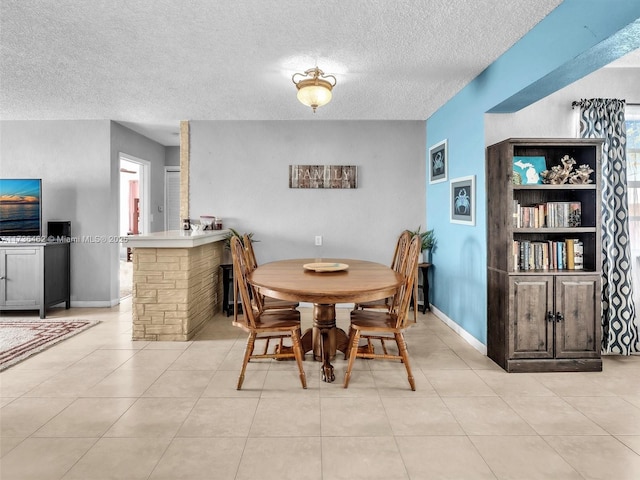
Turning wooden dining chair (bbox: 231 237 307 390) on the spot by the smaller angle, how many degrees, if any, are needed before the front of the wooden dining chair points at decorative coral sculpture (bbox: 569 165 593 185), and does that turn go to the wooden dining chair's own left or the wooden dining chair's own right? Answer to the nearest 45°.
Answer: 0° — it already faces it

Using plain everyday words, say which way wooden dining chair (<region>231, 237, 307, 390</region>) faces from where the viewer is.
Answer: facing to the right of the viewer

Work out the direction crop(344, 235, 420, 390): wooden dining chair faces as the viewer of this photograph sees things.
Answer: facing to the left of the viewer

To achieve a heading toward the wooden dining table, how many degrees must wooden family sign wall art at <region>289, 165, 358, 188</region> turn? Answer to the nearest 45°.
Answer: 0° — it already faces it

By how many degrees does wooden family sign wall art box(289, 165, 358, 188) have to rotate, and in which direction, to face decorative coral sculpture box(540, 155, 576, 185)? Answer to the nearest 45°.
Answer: approximately 45° to its left

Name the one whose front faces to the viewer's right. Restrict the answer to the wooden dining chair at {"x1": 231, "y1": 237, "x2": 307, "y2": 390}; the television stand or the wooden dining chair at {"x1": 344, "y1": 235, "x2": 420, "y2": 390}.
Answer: the wooden dining chair at {"x1": 231, "y1": 237, "x2": 307, "y2": 390}

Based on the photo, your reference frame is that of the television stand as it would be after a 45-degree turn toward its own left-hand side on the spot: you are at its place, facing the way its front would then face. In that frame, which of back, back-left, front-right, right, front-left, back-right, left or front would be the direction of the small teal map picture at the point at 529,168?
front-left

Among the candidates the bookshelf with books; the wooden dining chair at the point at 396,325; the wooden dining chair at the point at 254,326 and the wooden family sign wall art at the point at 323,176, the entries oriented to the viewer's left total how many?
1

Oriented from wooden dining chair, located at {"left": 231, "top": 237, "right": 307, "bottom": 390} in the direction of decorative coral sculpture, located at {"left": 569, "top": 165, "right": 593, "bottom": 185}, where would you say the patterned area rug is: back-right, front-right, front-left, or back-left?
back-left

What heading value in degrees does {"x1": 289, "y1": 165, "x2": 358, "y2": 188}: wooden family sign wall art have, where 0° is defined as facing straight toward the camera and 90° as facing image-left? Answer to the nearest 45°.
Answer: approximately 0°
